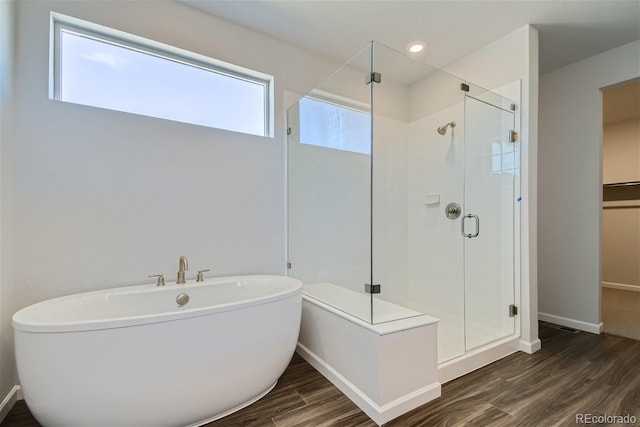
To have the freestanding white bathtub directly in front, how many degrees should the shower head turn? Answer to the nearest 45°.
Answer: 0° — it already faces it

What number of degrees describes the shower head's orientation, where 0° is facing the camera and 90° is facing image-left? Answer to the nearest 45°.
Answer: approximately 45°

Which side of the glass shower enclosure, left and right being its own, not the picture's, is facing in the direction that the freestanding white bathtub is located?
right
